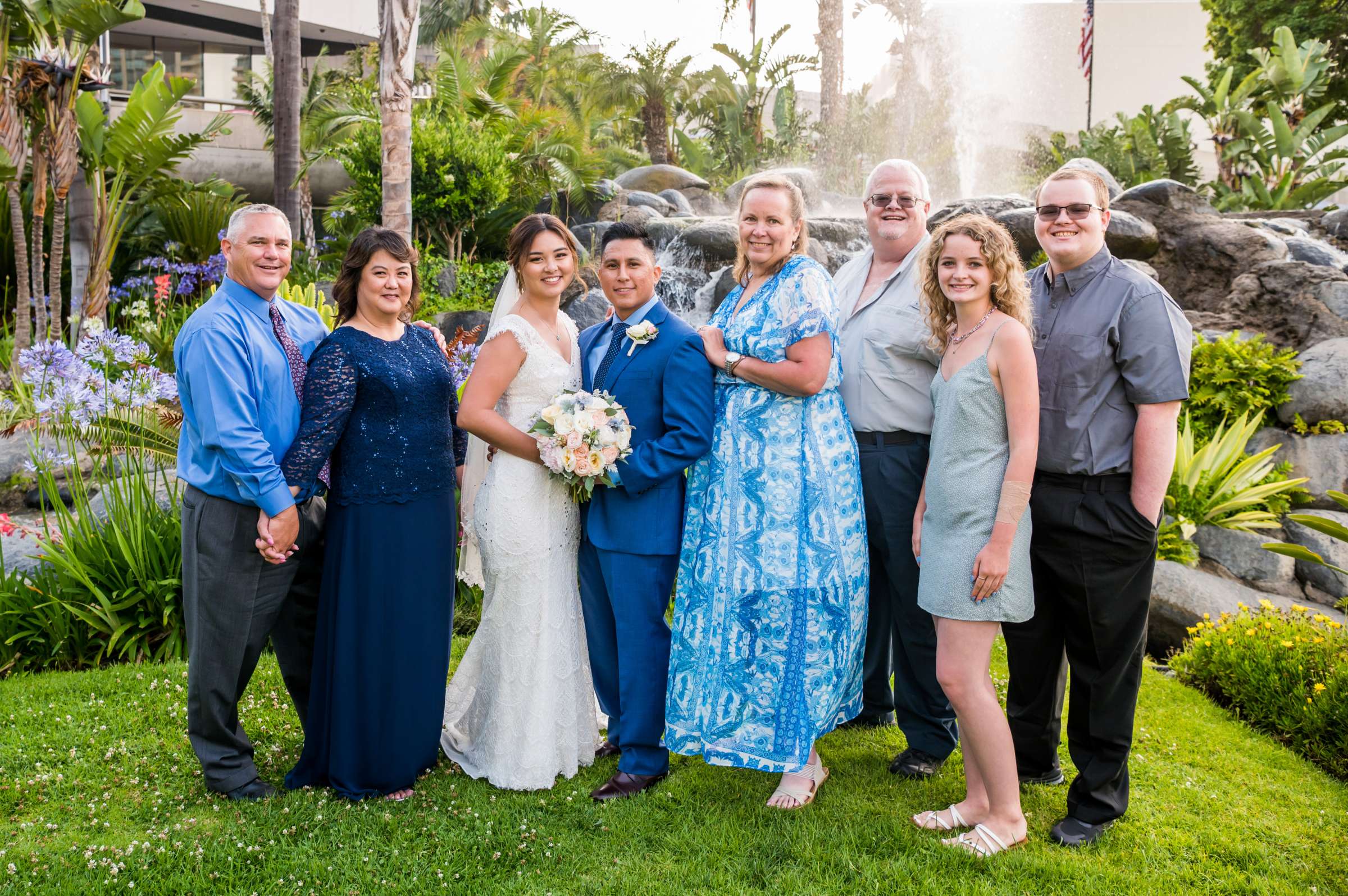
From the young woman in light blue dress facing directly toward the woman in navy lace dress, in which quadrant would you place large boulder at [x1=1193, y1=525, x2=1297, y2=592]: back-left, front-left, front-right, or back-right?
back-right

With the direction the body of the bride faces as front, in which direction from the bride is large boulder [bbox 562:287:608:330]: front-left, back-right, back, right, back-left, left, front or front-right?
back-left

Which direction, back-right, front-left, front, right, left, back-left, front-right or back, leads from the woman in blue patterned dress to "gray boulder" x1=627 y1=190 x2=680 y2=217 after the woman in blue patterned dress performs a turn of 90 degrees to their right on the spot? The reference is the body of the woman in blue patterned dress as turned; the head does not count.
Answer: front-right

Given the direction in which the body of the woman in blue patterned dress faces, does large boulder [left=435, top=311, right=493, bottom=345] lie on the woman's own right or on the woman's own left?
on the woman's own right

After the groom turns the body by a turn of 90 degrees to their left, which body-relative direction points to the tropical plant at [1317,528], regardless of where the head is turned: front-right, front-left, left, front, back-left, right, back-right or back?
front-left

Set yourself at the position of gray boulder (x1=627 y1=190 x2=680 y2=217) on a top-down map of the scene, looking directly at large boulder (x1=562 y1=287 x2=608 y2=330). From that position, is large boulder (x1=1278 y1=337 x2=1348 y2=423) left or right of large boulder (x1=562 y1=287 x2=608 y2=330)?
left

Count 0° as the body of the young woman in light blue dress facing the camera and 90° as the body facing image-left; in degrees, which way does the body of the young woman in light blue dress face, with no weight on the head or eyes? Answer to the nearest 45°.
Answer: approximately 45°

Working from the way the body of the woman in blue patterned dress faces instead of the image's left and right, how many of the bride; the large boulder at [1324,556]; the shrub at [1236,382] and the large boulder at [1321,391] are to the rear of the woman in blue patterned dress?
3
